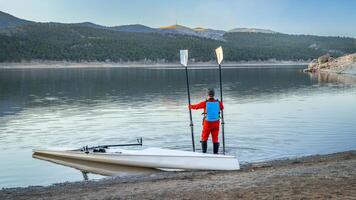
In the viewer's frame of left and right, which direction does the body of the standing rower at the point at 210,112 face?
facing away from the viewer
